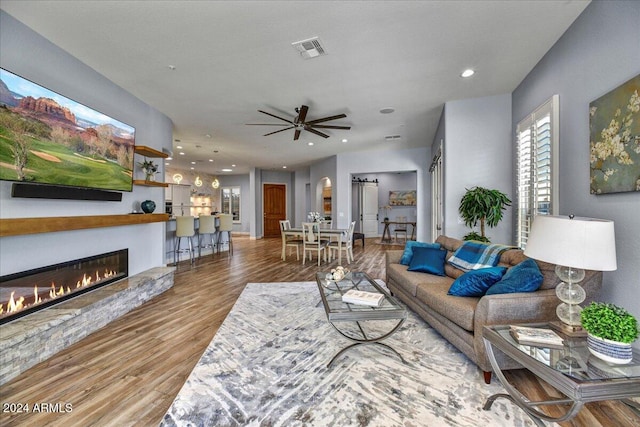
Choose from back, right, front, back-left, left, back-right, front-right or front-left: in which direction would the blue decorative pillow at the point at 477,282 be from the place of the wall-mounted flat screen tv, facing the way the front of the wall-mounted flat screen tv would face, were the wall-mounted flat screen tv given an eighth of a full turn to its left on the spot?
front-right

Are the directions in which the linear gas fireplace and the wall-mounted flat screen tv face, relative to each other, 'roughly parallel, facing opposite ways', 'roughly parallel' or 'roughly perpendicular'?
roughly parallel

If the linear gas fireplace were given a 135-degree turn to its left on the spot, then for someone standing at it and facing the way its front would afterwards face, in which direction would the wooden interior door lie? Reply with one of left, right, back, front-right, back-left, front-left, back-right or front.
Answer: front-right

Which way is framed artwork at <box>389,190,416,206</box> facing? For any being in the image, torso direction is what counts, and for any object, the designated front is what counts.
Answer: toward the camera

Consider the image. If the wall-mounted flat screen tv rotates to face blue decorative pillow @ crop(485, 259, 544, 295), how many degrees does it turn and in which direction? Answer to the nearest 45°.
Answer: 0° — it already faces it

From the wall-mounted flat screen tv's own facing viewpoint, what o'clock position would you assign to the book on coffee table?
The book on coffee table is roughly at 12 o'clock from the wall-mounted flat screen tv.

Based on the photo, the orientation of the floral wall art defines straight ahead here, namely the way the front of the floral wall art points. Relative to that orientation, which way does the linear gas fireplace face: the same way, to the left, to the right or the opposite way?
the opposite way

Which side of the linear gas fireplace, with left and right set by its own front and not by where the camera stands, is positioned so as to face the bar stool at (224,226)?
left

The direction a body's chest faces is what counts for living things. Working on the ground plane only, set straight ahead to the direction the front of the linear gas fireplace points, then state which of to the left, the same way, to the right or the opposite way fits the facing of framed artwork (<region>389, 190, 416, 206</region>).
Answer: to the right

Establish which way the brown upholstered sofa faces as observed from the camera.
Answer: facing the viewer and to the left of the viewer

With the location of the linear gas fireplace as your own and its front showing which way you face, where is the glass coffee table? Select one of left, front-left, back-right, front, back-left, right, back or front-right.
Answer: front

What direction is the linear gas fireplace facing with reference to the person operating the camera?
facing the viewer and to the right of the viewer

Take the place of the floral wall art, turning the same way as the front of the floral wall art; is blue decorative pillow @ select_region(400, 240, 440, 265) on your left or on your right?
on your right

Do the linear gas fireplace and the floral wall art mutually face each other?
yes

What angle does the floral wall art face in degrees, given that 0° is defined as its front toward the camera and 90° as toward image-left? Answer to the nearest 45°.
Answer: approximately 45°
